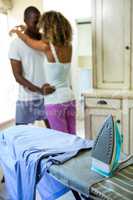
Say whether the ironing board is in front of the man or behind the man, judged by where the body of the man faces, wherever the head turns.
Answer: in front

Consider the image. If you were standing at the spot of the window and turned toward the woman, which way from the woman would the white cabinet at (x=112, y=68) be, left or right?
left

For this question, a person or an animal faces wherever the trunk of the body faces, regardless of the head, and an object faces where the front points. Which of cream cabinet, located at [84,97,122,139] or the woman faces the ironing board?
the cream cabinet

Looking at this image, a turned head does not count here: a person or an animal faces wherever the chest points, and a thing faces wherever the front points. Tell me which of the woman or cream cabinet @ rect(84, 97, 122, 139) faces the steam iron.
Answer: the cream cabinet

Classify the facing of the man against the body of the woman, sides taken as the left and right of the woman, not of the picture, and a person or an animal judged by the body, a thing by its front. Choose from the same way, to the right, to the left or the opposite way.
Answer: the opposite way

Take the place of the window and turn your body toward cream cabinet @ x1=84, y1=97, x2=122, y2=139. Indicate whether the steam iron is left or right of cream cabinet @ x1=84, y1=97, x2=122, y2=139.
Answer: right

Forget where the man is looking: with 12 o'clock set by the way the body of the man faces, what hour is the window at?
The window is roughly at 5 o'clock from the man.

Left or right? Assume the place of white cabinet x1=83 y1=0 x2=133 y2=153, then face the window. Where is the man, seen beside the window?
left

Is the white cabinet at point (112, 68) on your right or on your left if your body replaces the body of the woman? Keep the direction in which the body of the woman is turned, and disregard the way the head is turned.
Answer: on your right

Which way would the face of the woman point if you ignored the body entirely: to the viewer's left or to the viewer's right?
to the viewer's left

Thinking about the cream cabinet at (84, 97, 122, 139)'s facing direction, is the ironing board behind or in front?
in front

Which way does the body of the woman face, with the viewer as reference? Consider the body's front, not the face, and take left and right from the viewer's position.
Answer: facing away from the viewer and to the left of the viewer

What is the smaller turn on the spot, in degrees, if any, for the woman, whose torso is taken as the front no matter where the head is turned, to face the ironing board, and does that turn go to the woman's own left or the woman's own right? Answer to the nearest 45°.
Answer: approximately 135° to the woman's own left

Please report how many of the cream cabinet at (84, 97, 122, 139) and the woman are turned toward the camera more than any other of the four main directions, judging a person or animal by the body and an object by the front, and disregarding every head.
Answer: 1

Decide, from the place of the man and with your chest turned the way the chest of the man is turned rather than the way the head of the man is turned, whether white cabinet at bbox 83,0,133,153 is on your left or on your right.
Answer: on your left
